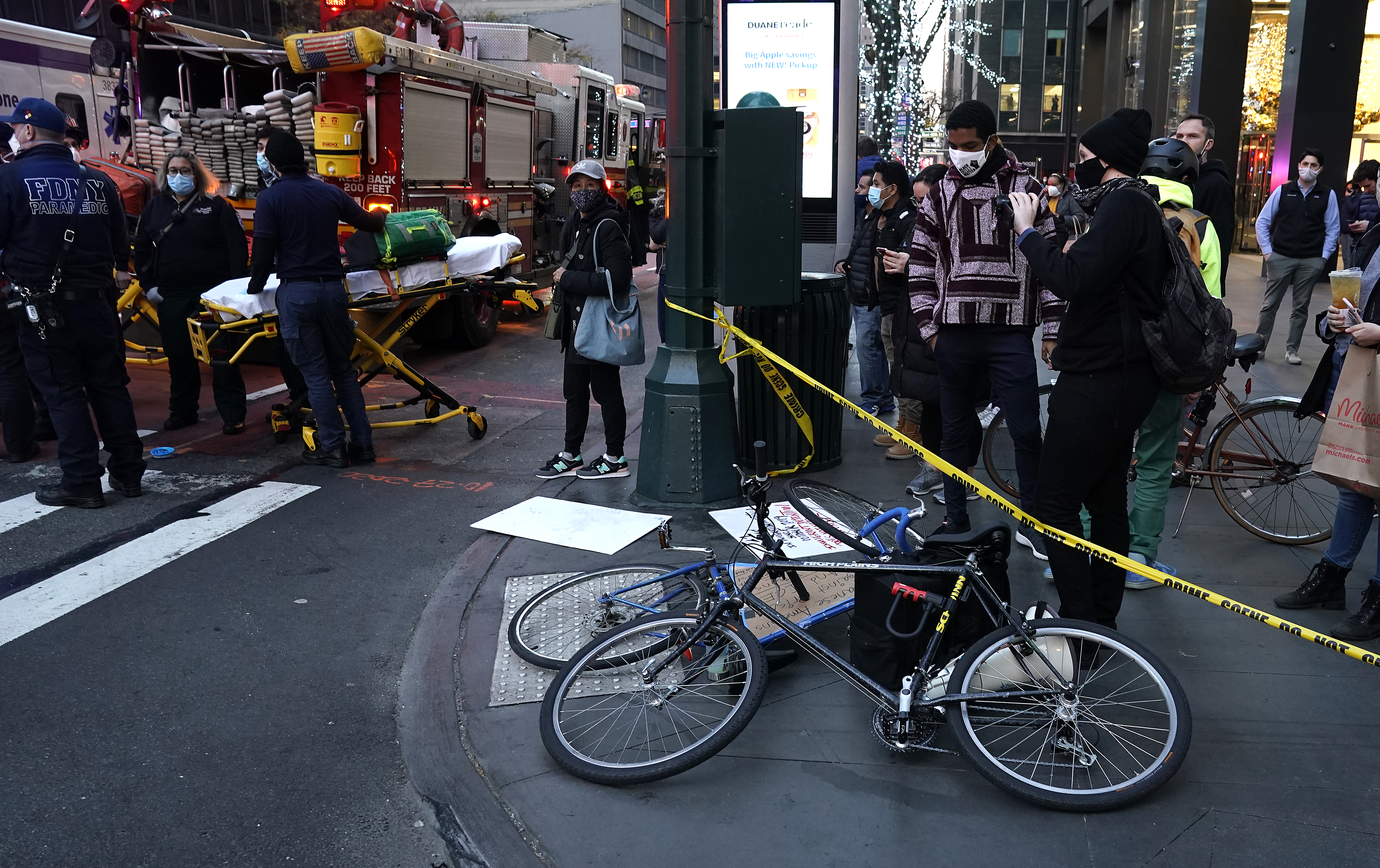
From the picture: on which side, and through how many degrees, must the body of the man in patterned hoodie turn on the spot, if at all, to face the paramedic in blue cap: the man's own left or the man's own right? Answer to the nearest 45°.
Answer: approximately 90° to the man's own right

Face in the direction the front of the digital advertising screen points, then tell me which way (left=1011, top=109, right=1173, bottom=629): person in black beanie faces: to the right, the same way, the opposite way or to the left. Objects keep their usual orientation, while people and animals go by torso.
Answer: to the right

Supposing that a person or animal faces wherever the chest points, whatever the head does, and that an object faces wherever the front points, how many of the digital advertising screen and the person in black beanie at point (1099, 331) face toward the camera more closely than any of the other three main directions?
1

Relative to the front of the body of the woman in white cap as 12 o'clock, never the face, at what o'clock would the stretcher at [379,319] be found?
The stretcher is roughly at 3 o'clock from the woman in white cap.

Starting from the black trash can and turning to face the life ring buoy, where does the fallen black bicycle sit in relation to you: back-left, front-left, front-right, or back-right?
back-left

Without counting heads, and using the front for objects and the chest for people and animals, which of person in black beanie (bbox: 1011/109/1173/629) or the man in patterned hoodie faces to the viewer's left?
the person in black beanie

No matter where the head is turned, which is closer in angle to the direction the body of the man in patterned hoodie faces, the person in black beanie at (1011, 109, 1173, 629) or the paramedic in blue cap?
the person in black beanie

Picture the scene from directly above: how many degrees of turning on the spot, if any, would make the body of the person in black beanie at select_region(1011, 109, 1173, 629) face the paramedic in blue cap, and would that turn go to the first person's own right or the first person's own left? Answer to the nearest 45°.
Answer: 0° — they already face them

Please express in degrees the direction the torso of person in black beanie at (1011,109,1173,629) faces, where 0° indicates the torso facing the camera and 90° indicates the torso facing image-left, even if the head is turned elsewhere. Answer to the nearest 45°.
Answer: approximately 90°

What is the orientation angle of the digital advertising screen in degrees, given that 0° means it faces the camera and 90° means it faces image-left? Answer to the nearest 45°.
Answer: approximately 0°

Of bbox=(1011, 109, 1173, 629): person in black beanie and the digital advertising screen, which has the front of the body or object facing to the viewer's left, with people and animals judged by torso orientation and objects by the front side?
the person in black beanie
